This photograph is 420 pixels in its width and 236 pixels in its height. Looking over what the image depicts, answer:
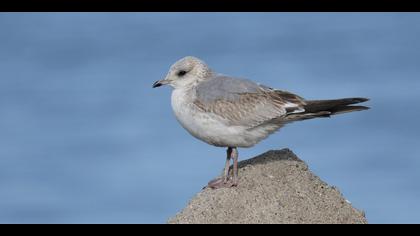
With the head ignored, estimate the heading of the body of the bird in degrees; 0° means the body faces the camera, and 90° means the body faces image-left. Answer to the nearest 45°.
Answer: approximately 90°
